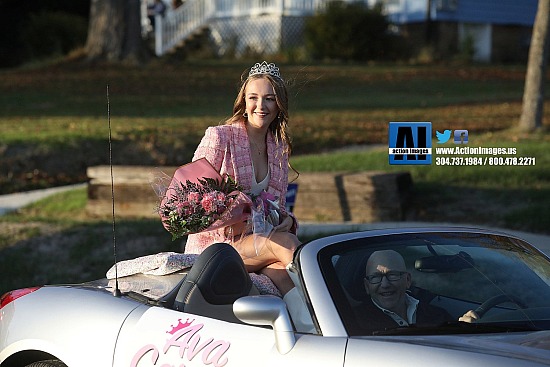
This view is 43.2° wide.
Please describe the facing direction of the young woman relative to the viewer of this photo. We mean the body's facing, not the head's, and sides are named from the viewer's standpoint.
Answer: facing the viewer and to the right of the viewer

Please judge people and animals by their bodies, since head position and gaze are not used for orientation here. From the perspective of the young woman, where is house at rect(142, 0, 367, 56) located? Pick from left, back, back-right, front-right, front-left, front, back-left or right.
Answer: back-left

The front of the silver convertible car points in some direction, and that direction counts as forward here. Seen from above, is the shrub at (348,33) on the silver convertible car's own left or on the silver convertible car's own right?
on the silver convertible car's own left

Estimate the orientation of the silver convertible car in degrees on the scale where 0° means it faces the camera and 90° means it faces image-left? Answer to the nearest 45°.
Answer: approximately 315°

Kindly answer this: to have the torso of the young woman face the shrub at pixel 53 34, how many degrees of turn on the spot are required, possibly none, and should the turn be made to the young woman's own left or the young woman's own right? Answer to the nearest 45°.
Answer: approximately 135° to the young woman's own left

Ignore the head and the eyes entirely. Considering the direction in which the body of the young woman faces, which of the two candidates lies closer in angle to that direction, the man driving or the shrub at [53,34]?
the man driving
